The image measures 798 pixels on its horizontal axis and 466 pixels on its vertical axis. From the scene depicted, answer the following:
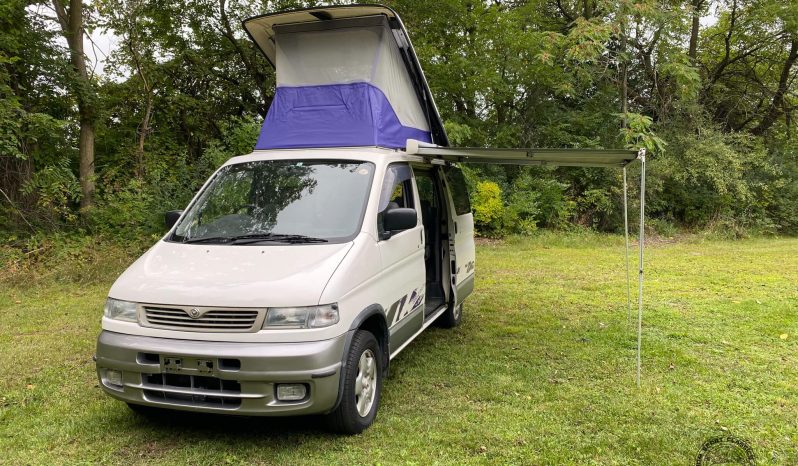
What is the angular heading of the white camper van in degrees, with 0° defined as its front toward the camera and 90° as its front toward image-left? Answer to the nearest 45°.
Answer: approximately 45°
